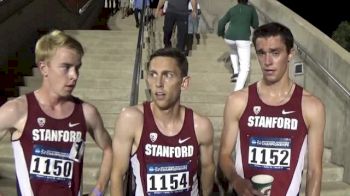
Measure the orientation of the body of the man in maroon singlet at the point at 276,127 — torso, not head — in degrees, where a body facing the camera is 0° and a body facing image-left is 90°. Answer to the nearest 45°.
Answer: approximately 0°

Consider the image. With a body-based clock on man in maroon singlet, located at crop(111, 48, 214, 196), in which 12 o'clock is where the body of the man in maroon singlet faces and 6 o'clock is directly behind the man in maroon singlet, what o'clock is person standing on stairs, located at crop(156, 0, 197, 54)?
The person standing on stairs is roughly at 6 o'clock from the man in maroon singlet.

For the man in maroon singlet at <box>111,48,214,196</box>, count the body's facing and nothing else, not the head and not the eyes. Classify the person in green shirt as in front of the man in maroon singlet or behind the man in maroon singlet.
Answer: behind
